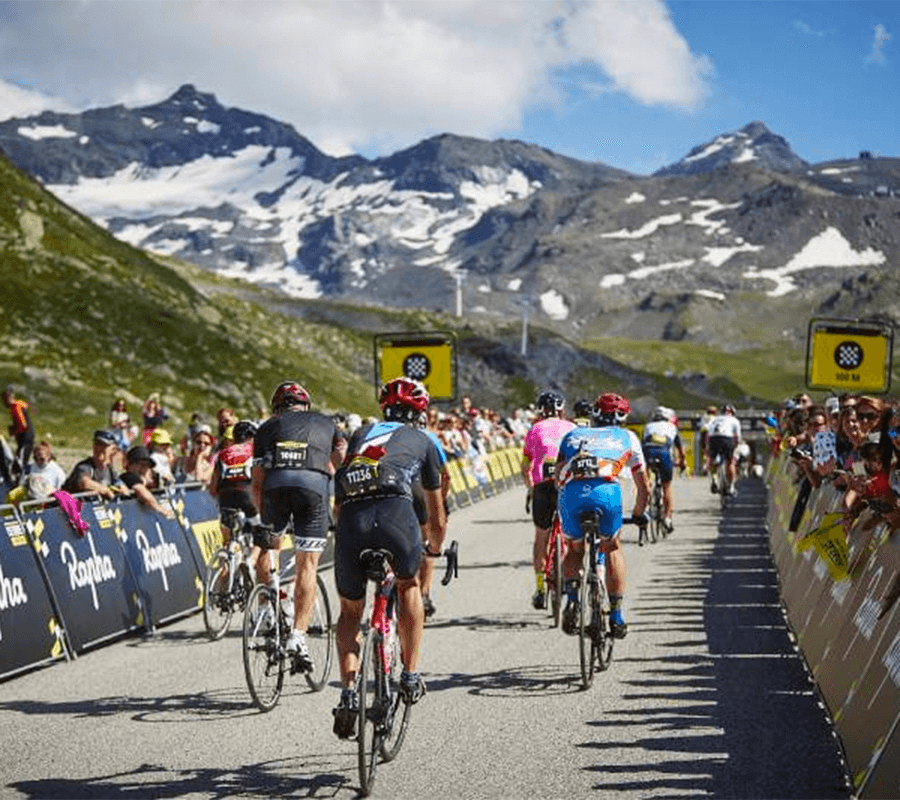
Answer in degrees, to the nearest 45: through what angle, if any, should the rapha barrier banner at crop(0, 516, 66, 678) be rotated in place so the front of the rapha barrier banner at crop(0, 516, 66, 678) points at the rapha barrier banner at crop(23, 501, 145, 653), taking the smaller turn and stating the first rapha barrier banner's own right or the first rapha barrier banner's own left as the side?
approximately 90° to the first rapha barrier banner's own left

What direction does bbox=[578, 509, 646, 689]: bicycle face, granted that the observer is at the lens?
facing away from the viewer

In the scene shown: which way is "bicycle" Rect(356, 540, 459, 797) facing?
away from the camera

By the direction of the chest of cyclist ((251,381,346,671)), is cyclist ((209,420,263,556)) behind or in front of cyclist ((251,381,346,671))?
in front

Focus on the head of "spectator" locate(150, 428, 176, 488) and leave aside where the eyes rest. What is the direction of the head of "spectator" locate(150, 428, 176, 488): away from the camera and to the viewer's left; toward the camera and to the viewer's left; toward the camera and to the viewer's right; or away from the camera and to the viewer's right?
toward the camera and to the viewer's right

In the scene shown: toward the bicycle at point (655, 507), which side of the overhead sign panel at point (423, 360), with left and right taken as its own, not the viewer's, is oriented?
front

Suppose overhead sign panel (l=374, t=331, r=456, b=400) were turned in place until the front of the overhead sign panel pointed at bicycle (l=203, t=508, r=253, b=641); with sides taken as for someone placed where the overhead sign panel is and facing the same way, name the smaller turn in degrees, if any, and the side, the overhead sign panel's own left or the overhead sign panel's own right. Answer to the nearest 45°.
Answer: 0° — it already faces it

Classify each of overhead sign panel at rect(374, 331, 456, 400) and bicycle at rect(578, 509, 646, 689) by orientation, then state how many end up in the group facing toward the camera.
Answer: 1

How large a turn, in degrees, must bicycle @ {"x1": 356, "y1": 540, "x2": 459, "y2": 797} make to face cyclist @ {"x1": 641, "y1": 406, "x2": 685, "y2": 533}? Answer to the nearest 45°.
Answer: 0° — it already faces them

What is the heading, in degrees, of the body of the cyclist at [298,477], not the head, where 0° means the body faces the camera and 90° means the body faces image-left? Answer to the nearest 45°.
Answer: approximately 180°

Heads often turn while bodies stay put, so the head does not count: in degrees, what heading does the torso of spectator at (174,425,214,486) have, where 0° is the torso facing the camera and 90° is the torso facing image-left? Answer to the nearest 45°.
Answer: approximately 315°

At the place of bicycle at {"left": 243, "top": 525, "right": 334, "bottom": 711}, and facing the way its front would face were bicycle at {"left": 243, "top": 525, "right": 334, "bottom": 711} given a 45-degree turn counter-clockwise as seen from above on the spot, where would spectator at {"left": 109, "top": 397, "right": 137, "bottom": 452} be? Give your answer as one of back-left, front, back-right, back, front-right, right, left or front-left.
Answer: front

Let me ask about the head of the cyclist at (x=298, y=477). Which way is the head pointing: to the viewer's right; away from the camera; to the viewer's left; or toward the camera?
away from the camera

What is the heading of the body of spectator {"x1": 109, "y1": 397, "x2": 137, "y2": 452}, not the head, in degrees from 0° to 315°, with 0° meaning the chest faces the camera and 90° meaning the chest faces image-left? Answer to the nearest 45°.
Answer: approximately 315°
